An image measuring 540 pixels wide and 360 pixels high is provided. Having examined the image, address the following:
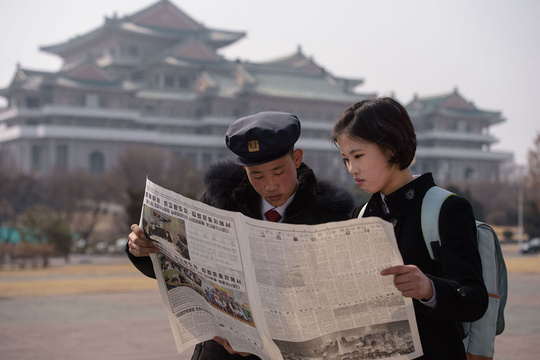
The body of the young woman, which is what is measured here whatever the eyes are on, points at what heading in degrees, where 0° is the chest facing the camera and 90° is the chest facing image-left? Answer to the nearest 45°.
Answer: approximately 45°

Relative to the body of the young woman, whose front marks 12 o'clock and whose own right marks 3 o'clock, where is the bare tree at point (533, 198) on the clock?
The bare tree is roughly at 5 o'clock from the young woman.
